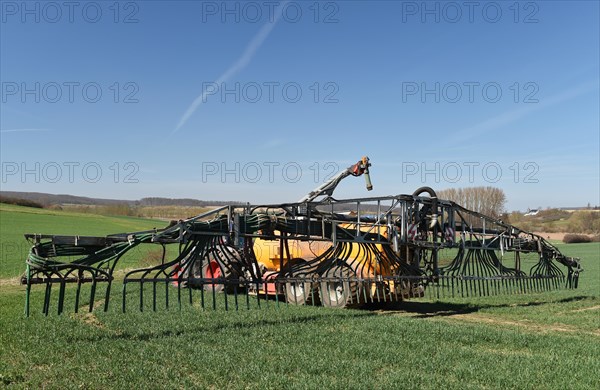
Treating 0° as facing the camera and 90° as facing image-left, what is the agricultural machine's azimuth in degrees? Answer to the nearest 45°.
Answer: approximately 135°
